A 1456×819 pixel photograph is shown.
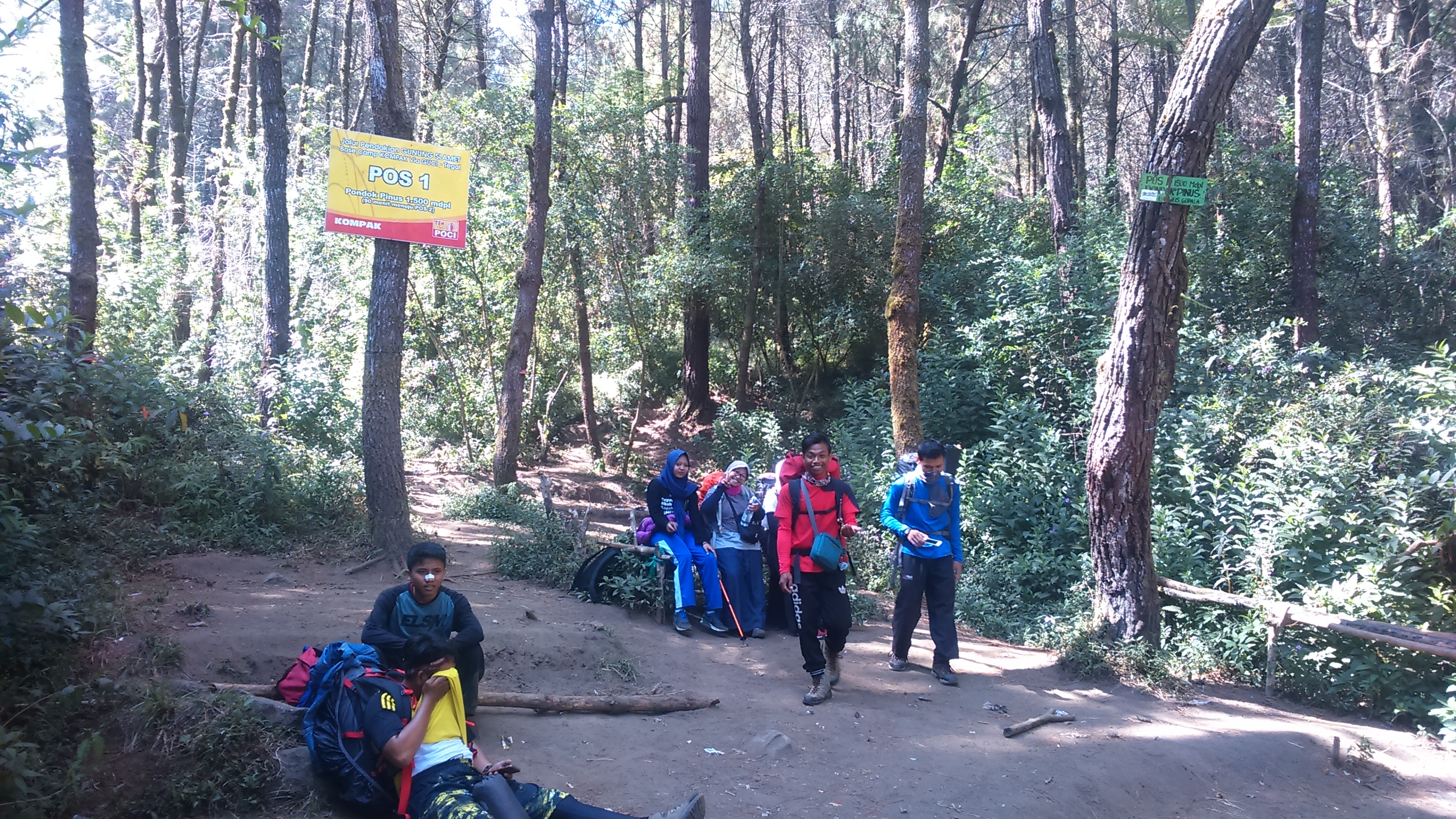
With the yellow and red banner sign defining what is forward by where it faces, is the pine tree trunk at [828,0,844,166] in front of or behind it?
behind

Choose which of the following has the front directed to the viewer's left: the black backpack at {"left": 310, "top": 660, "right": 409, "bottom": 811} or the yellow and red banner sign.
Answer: the black backpack

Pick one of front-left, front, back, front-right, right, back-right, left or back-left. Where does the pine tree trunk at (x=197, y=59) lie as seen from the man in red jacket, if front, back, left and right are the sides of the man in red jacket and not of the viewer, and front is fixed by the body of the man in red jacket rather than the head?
back-right

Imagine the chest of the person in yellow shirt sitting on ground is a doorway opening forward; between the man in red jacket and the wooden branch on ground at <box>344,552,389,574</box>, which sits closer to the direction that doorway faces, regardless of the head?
the man in red jacket

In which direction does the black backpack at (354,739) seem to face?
to the viewer's left

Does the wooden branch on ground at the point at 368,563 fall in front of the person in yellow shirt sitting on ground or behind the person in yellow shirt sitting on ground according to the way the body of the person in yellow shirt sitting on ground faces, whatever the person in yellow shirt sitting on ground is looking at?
behind

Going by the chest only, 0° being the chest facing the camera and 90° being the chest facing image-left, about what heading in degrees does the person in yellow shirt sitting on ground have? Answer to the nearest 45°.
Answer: approximately 315°

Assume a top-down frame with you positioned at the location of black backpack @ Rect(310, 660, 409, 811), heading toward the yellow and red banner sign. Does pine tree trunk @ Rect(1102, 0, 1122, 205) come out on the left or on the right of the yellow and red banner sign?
right

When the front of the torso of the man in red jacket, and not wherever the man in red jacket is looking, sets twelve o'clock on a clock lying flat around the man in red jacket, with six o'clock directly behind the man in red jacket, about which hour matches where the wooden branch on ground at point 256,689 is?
The wooden branch on ground is roughly at 2 o'clock from the man in red jacket.

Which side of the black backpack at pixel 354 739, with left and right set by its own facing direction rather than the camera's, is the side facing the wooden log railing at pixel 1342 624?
back

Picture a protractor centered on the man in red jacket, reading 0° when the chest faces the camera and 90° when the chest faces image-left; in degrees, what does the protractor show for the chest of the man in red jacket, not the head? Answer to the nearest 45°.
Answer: approximately 0°
